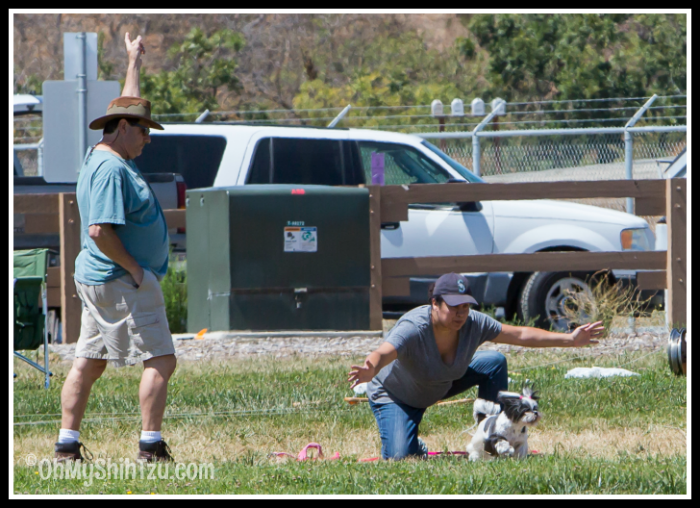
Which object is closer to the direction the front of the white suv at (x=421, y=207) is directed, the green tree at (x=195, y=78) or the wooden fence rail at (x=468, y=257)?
the wooden fence rail

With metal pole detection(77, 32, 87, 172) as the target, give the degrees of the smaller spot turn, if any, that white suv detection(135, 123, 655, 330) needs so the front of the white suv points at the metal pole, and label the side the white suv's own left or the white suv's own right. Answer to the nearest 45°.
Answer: approximately 135° to the white suv's own right

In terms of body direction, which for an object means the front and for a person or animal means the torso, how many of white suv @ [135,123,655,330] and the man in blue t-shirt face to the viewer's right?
2

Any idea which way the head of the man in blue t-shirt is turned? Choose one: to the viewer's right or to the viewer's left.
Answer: to the viewer's right

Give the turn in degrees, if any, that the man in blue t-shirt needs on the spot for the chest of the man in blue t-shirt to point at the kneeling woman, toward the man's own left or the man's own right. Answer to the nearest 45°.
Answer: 0° — they already face them

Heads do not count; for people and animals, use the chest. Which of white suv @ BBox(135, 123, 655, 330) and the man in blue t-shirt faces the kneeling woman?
the man in blue t-shirt

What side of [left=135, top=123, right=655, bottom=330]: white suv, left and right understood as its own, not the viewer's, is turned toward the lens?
right

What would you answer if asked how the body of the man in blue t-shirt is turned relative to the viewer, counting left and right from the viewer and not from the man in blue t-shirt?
facing to the right of the viewer

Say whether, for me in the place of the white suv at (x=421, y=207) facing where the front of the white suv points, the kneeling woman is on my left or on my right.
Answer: on my right

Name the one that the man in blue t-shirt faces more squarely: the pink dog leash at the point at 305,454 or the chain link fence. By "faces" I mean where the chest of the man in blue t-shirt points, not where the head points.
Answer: the pink dog leash

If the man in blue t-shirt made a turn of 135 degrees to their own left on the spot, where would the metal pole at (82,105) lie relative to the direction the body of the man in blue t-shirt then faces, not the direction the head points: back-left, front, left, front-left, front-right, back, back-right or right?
front-right

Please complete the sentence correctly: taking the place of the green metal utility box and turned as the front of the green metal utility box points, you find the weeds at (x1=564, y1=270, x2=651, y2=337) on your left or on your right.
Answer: on your left

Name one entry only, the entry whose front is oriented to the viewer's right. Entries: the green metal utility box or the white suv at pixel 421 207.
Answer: the white suv

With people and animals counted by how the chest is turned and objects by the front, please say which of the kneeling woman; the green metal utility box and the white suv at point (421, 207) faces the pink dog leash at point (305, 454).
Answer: the green metal utility box

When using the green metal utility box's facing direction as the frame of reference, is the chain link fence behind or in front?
behind
